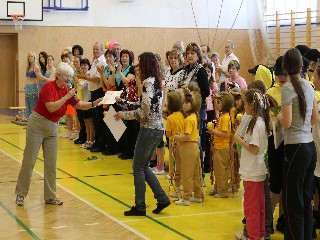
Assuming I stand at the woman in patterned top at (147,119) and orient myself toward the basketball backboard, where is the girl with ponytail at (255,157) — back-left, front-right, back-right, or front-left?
back-right

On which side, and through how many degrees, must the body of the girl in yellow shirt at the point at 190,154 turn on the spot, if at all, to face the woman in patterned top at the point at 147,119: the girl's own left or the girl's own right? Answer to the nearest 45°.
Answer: approximately 45° to the girl's own left

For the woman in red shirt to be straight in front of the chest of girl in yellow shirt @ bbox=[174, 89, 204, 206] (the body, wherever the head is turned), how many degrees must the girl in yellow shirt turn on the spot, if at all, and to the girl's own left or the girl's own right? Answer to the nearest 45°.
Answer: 0° — they already face them

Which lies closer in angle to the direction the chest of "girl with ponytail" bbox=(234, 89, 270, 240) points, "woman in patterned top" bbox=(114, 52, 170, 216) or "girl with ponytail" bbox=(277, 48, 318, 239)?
the woman in patterned top

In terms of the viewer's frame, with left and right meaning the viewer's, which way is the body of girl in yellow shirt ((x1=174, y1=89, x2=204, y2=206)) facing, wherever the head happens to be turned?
facing to the left of the viewer

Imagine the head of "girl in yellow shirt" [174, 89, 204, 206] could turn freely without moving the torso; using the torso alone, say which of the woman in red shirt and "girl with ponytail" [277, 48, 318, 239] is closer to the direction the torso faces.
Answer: the woman in red shirt

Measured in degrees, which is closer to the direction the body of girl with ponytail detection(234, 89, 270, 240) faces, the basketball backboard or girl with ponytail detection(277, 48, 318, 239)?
the basketball backboard

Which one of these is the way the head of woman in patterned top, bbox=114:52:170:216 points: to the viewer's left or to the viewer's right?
to the viewer's left

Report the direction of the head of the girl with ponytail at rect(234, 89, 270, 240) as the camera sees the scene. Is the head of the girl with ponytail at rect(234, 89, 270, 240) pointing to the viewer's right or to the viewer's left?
to the viewer's left
